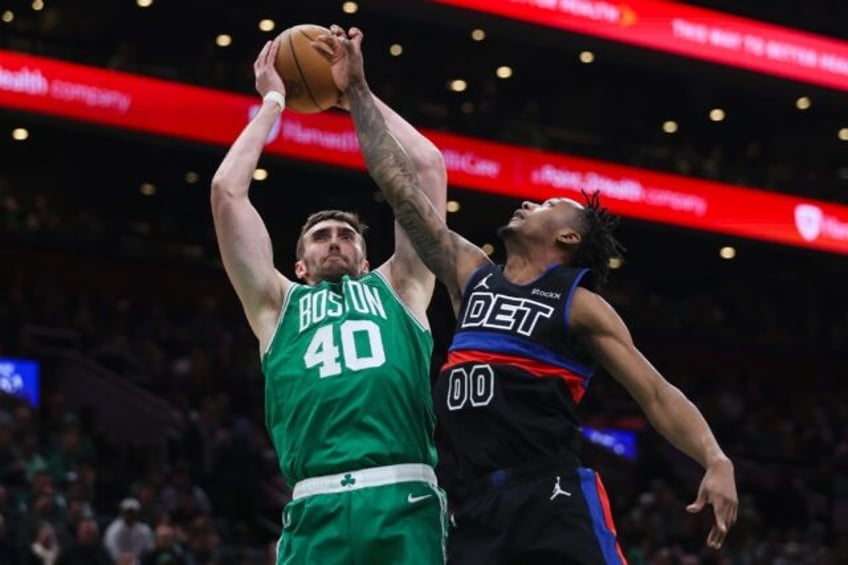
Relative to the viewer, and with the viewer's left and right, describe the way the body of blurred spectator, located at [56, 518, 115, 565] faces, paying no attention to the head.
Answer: facing the viewer

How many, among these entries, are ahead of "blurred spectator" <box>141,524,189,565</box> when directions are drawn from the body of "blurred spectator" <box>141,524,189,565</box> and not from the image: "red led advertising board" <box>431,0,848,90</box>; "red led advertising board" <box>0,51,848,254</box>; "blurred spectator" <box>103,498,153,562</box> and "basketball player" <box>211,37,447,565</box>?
1

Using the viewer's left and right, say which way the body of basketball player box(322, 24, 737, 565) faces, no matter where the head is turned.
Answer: facing the viewer and to the left of the viewer

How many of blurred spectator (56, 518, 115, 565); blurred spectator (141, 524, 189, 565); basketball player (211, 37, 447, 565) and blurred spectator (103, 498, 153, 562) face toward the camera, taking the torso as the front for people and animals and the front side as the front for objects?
4

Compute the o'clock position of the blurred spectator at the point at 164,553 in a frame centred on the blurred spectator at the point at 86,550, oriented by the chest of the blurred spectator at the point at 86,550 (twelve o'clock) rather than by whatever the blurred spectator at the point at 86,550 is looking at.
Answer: the blurred spectator at the point at 164,553 is roughly at 9 o'clock from the blurred spectator at the point at 86,550.

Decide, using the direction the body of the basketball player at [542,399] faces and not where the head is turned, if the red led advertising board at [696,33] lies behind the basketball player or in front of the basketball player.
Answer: behind

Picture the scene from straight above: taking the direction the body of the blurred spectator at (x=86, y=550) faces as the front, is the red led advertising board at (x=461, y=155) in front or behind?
behind

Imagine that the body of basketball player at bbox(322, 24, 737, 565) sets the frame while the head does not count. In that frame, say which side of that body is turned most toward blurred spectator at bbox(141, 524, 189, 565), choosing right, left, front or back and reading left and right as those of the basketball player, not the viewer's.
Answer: right

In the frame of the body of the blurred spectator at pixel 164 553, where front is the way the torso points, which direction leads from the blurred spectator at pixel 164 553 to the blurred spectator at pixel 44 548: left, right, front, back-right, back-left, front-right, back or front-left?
right

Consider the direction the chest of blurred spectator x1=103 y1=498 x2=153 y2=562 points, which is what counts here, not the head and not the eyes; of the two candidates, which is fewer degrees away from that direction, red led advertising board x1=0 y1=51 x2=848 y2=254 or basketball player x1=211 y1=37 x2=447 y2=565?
the basketball player

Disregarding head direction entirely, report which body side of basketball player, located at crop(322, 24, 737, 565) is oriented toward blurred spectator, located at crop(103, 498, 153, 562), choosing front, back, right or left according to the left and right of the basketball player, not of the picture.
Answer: right

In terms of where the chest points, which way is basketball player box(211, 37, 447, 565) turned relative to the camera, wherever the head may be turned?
toward the camera

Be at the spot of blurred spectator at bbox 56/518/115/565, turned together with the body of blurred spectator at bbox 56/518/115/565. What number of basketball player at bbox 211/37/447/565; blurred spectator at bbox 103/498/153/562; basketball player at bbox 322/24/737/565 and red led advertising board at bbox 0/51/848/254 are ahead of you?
2
